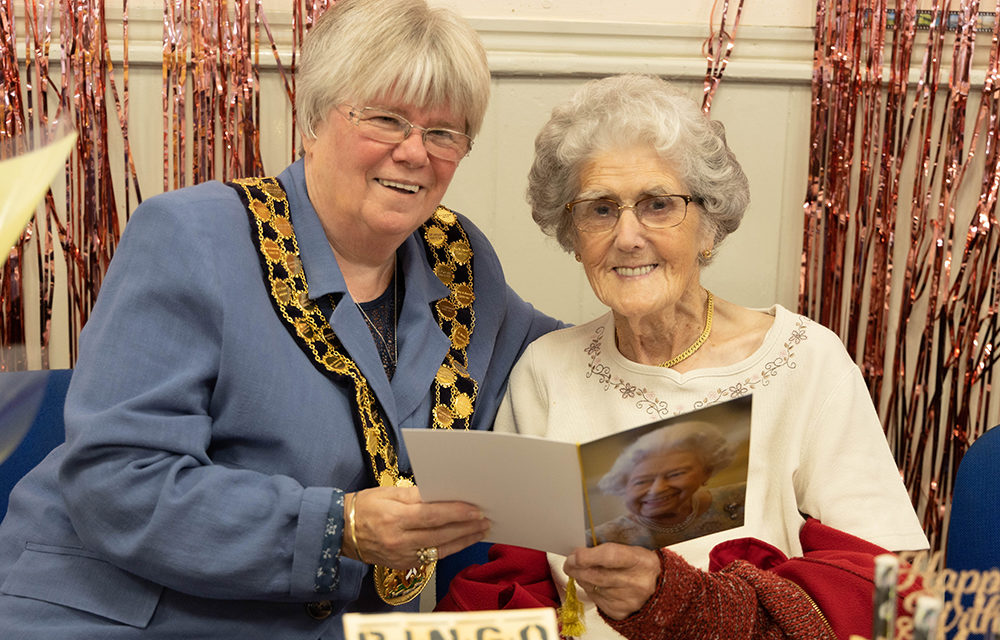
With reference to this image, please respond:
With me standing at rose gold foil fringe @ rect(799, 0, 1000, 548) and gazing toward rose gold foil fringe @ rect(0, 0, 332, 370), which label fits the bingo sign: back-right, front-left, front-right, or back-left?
front-left

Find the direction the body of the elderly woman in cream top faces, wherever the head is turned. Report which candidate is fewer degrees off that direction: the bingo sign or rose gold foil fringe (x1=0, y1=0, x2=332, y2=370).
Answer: the bingo sign

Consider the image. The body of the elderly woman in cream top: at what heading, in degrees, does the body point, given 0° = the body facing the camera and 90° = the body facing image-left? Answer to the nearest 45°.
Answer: approximately 0°

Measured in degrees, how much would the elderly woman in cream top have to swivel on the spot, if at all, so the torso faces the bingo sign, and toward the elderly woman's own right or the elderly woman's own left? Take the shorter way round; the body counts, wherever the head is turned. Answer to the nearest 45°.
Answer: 0° — they already face it

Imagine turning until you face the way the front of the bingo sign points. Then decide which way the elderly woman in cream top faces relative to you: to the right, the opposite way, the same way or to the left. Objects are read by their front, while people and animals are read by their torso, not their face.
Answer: the same way

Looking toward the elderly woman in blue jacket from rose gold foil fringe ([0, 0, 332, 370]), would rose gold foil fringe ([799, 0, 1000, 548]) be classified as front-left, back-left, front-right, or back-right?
front-left

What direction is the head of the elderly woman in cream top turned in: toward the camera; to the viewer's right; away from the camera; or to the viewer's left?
toward the camera

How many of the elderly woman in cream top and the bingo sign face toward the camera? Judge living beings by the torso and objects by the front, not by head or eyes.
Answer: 2

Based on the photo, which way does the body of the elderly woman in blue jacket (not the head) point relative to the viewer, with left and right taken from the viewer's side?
facing the viewer and to the right of the viewer

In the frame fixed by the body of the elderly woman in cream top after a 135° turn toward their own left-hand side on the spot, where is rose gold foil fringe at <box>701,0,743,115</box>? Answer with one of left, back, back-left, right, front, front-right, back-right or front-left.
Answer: front-left

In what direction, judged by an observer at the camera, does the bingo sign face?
facing the viewer
